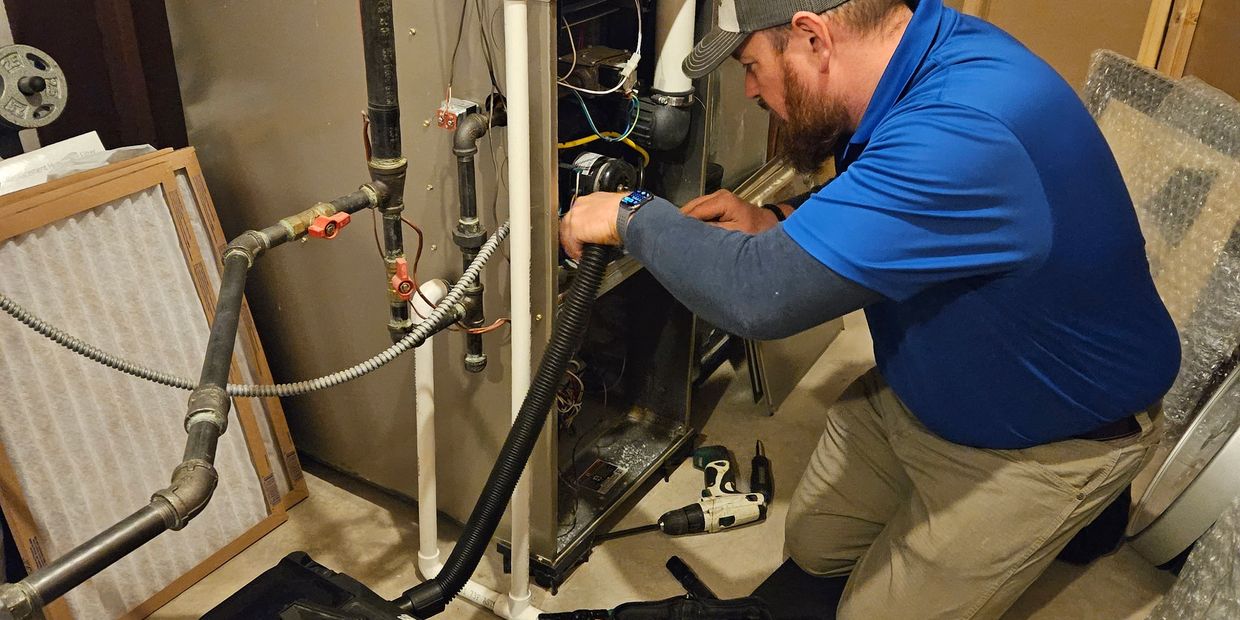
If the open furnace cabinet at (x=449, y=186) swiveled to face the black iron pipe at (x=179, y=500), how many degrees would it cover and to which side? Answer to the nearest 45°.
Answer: approximately 45° to its right

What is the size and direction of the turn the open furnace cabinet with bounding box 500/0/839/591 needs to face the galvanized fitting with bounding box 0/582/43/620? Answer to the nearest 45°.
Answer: approximately 45° to its right

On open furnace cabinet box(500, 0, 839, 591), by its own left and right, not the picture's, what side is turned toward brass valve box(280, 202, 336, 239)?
right

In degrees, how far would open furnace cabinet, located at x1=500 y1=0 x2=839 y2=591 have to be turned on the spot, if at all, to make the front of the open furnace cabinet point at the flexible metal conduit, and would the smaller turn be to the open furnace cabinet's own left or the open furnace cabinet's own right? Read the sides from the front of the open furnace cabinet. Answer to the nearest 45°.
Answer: approximately 90° to the open furnace cabinet's own right

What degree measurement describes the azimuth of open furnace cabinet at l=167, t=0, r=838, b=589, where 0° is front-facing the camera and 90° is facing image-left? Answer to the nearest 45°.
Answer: approximately 315°

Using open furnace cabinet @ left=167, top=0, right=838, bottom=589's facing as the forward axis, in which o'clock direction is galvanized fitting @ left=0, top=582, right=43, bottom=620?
The galvanized fitting is roughly at 2 o'clock from the open furnace cabinet.
